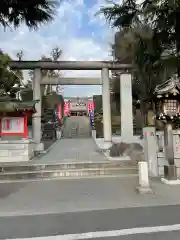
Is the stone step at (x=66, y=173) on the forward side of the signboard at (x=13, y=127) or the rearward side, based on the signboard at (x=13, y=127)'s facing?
on the forward side

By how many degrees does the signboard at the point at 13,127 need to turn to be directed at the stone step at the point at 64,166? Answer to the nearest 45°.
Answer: approximately 45° to its left

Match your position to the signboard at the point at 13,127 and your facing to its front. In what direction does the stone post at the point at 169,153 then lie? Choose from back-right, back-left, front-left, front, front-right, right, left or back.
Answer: front-left

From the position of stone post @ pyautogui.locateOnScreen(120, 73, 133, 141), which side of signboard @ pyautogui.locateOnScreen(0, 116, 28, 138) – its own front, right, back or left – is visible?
left

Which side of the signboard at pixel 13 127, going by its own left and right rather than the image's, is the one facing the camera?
front

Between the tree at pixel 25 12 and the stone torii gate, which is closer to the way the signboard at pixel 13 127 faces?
the tree

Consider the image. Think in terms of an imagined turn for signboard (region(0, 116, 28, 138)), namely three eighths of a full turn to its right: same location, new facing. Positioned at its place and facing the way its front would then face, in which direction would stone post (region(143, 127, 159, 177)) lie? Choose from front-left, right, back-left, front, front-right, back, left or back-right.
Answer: back

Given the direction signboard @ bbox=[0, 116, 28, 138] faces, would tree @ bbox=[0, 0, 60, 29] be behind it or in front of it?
in front

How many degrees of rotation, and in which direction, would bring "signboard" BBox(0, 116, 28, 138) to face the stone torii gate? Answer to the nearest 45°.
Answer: approximately 90° to its left

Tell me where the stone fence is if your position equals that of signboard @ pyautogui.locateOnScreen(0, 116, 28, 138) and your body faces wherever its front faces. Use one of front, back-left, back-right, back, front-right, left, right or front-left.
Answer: front-left
